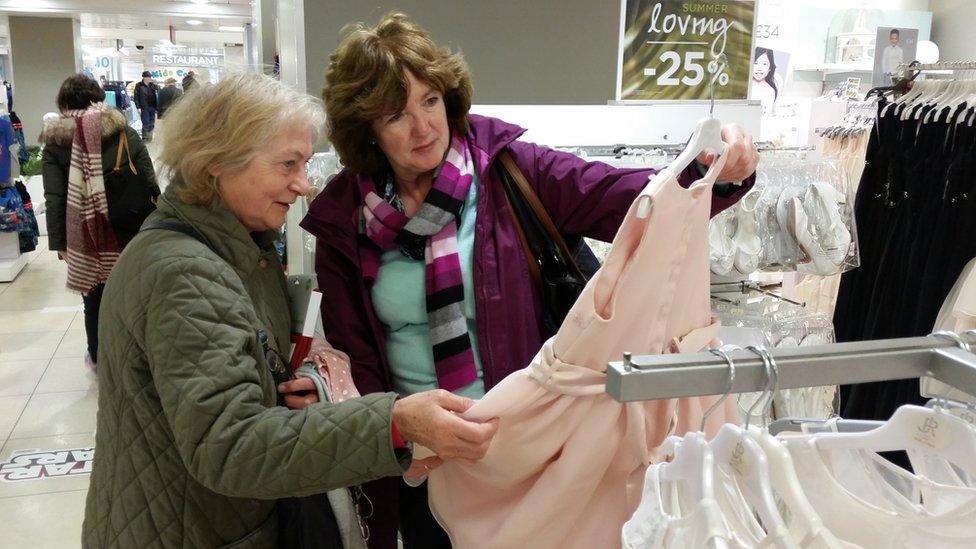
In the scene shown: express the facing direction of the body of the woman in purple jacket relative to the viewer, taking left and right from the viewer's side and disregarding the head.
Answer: facing the viewer and to the right of the viewer

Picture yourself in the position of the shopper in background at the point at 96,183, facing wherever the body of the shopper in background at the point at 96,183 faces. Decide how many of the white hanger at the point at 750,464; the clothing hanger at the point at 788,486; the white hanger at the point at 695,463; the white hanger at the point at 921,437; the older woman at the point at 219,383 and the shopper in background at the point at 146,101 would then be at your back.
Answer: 5

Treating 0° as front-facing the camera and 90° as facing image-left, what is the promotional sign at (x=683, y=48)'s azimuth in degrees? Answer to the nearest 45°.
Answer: approximately 0°

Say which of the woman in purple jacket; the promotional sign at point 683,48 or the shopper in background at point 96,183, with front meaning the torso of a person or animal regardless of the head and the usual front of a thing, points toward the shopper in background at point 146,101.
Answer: the shopper in background at point 96,183

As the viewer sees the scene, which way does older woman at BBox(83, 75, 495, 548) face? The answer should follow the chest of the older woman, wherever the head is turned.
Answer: to the viewer's right

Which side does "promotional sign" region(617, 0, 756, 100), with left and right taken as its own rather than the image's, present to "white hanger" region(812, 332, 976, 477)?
front

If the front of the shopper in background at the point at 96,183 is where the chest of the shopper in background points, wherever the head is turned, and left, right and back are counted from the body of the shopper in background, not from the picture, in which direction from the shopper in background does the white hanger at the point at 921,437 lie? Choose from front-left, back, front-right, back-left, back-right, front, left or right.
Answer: back

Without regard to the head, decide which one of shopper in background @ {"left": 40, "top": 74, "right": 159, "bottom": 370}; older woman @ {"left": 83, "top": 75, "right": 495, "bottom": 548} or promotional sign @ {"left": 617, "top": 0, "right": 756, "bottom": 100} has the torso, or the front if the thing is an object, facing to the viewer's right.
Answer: the older woman

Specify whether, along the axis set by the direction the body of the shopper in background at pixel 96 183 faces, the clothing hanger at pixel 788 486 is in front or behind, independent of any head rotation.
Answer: behind

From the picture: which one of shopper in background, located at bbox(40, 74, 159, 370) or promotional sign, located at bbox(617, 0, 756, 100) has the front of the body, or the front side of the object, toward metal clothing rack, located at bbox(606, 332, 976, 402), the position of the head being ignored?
the promotional sign

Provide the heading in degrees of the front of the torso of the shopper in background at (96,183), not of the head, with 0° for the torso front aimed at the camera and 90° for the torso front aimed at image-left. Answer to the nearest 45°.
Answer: approximately 180°

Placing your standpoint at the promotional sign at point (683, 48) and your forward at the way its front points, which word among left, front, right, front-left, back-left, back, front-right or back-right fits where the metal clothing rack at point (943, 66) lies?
left

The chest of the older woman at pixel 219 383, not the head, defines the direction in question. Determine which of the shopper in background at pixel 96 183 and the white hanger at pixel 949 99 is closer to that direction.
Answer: the white hanger
